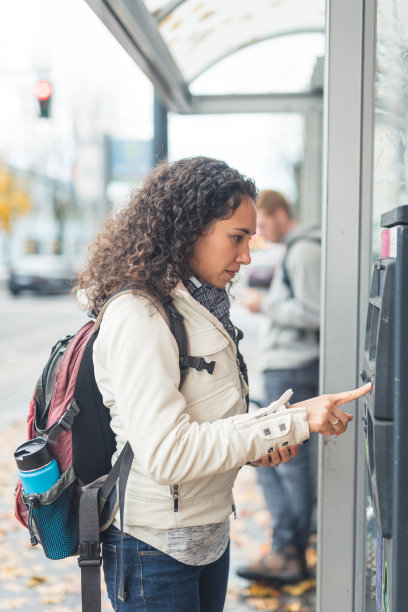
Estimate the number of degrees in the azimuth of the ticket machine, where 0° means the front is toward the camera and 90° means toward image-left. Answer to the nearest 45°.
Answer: approximately 90°

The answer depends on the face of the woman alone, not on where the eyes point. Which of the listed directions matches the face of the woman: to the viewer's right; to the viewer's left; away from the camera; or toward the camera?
to the viewer's right

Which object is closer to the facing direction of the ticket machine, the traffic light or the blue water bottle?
the blue water bottle

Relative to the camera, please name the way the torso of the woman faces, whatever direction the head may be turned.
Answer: to the viewer's right

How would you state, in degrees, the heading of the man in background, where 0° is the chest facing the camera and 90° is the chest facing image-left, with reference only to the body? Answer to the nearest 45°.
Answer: approximately 90°

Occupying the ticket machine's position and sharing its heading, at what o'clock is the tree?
The tree is roughly at 2 o'clock from the ticket machine.

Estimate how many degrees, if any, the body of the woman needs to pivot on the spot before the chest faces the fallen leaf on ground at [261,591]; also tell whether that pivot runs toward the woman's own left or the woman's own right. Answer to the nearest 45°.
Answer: approximately 90° to the woman's own left

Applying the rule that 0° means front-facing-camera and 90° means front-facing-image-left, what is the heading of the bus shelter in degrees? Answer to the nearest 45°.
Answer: approximately 90°
